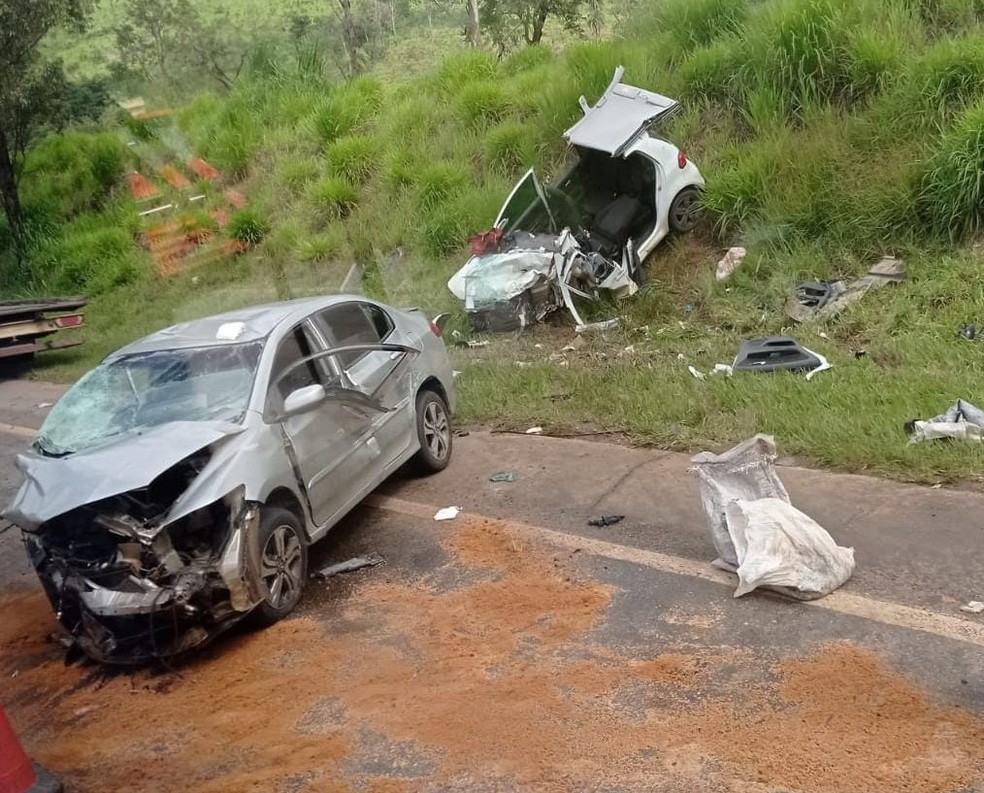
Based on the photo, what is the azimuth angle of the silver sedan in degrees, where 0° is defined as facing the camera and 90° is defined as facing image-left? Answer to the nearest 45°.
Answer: approximately 45°

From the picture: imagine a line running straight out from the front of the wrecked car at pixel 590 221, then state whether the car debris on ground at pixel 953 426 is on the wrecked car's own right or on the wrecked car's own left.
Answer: on the wrecked car's own left

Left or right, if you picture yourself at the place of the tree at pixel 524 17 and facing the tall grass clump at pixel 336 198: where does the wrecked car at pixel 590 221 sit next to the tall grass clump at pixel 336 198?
left

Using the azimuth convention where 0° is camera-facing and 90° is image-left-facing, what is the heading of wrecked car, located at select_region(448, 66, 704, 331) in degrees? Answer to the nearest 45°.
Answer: approximately 45°

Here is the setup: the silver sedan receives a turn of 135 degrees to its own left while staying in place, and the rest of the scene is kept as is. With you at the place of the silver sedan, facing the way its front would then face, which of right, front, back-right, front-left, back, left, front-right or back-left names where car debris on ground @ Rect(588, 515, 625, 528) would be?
front

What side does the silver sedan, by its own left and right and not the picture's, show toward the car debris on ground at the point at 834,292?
back

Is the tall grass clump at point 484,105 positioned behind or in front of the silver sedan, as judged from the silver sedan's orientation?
behind

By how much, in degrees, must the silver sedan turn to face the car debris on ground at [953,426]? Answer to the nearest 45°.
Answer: approximately 135° to its left

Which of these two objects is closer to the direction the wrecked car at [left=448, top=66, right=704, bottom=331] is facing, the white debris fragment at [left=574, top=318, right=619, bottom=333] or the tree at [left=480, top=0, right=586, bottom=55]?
the white debris fragment

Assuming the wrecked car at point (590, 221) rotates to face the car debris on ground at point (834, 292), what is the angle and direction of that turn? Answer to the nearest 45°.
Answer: approximately 90° to its left

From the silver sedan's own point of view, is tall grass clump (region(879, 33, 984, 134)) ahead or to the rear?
to the rear

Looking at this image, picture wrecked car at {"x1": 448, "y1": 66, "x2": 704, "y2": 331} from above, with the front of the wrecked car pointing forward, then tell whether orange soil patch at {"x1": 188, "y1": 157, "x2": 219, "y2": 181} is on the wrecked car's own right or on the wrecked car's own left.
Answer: on the wrecked car's own right
